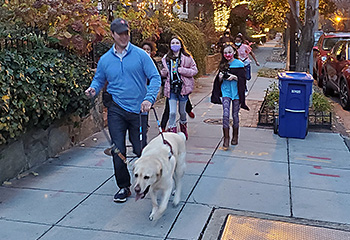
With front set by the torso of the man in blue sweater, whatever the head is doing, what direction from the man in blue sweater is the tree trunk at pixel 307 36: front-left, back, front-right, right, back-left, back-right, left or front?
back-left

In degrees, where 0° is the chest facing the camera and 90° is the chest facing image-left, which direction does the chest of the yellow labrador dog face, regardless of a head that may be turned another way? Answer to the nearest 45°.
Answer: approximately 45°

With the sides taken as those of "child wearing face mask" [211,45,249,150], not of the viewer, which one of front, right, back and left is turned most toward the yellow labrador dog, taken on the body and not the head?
front

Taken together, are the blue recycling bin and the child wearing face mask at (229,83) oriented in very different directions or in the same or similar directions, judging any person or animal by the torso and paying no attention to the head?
same or similar directions

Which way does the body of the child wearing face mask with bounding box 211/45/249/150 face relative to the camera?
toward the camera

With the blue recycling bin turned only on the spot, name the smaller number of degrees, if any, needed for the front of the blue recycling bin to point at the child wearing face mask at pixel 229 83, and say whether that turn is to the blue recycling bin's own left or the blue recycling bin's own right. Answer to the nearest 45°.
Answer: approximately 45° to the blue recycling bin's own right

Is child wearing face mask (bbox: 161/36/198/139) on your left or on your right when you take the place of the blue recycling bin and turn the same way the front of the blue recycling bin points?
on your right

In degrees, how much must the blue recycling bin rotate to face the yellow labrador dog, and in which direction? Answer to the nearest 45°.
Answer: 0° — it already faces it

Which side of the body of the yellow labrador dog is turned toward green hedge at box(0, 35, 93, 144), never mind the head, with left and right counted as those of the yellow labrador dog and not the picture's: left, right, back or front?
right

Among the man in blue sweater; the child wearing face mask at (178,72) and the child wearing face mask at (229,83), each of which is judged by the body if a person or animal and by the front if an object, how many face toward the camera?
3

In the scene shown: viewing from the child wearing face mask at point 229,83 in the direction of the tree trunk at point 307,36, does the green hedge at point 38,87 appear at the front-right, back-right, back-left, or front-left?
back-left

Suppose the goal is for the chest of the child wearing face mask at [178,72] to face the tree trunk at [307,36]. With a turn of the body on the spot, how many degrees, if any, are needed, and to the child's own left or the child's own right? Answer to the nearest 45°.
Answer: approximately 135° to the child's own left

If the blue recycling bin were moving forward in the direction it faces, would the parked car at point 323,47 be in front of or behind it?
behind

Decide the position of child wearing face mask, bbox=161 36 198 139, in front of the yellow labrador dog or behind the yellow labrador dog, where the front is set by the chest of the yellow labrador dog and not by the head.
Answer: behind

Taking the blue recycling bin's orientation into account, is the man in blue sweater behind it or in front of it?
in front
